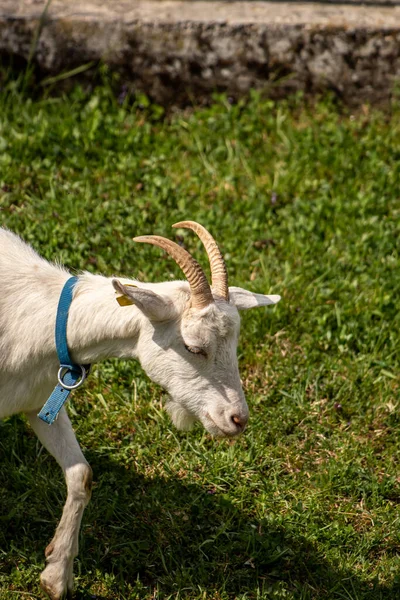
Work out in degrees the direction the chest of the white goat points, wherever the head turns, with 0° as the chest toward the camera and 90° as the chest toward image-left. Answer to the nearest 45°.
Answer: approximately 270°
